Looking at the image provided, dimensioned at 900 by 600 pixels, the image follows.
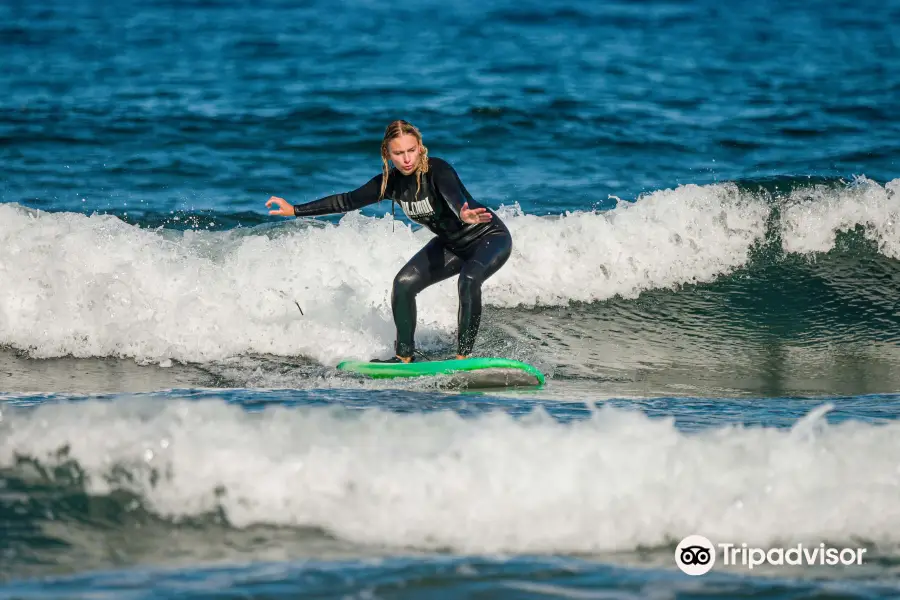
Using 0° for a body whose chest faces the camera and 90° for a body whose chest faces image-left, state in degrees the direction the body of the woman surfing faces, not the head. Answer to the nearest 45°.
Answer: approximately 45°
